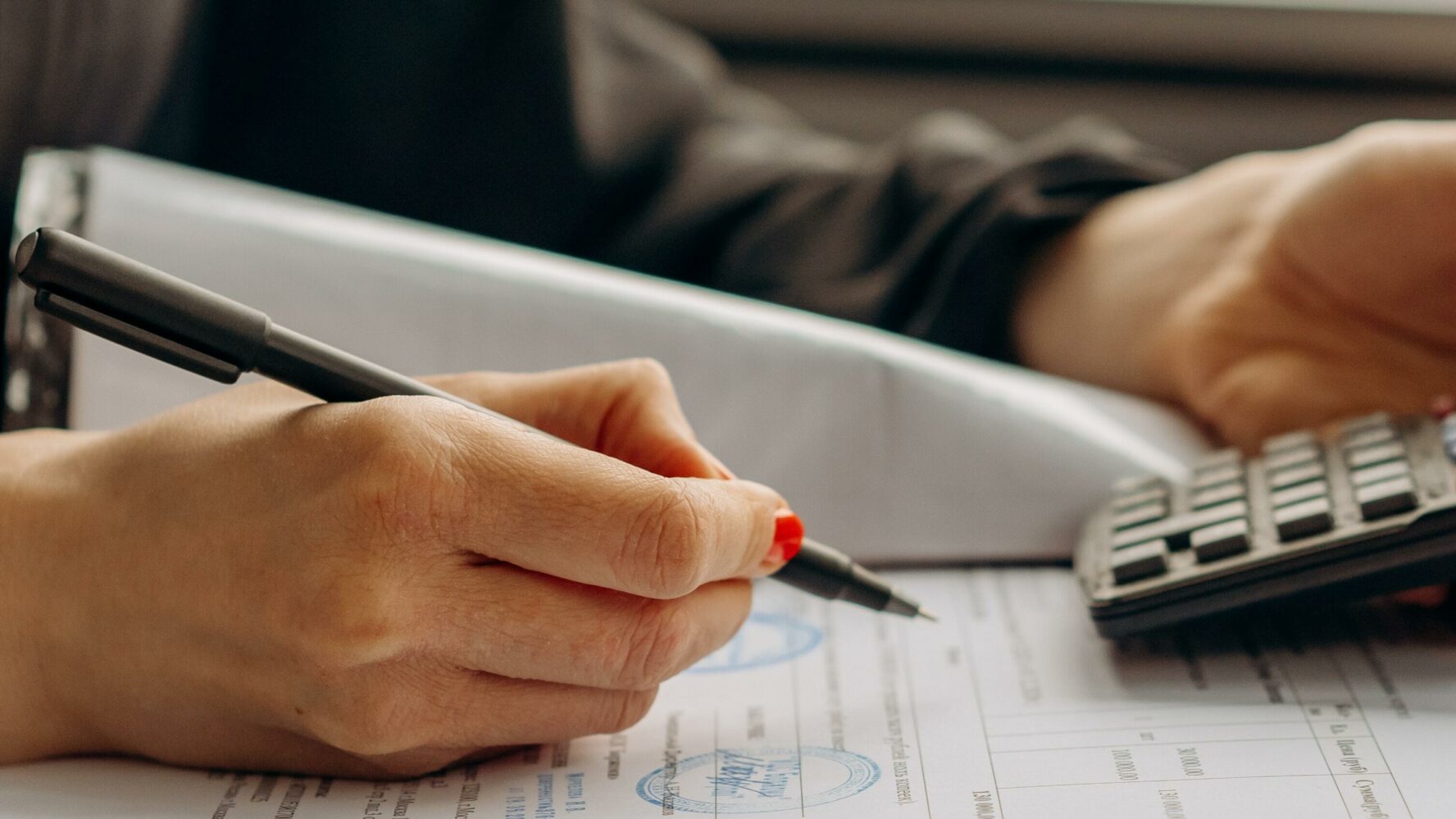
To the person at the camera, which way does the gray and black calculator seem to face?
facing to the left of the viewer
